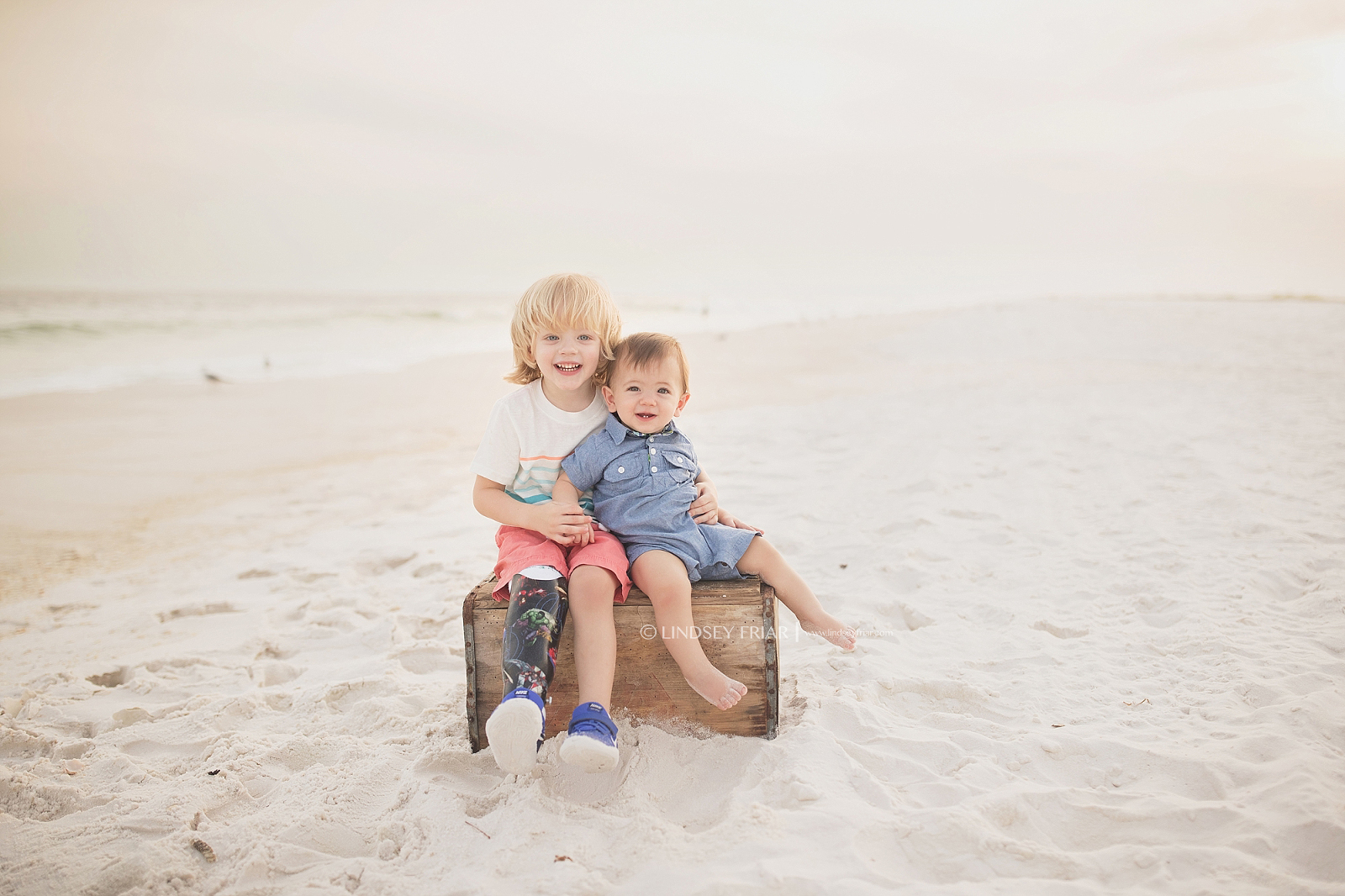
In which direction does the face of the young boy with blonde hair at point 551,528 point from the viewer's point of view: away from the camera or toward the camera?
toward the camera

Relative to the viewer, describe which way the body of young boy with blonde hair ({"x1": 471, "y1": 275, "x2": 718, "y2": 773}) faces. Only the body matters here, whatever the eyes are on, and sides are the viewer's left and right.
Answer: facing the viewer

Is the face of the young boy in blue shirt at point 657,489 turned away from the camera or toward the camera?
toward the camera
